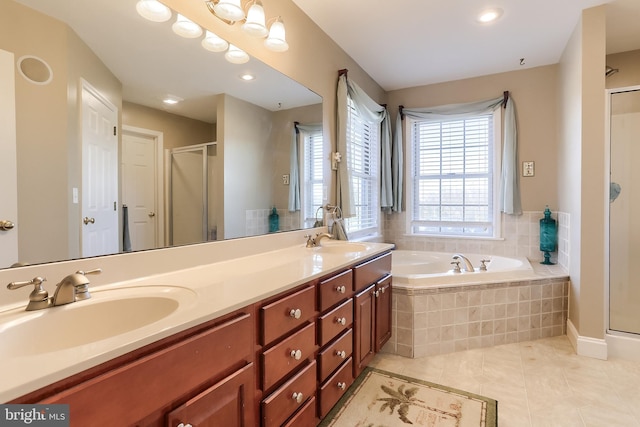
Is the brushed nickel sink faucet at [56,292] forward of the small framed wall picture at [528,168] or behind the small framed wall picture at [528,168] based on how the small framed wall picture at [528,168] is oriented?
forward

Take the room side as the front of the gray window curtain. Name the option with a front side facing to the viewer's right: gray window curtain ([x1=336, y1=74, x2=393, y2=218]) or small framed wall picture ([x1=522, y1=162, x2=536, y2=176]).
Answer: the gray window curtain

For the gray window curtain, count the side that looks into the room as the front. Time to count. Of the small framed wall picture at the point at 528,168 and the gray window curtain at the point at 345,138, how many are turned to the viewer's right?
1

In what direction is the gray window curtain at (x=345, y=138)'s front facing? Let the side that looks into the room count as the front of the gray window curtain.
to the viewer's right

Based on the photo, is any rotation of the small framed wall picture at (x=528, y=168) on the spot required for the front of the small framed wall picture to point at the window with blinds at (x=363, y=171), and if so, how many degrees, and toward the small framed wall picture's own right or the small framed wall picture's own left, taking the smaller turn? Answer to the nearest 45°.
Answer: approximately 45° to the small framed wall picture's own right

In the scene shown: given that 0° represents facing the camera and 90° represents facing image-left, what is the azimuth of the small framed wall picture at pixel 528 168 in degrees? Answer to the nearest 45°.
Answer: approximately 0°

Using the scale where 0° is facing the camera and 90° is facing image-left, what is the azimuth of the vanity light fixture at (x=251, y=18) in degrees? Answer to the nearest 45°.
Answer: approximately 315°

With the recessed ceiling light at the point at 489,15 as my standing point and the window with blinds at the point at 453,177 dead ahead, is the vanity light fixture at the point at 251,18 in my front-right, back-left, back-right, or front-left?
back-left

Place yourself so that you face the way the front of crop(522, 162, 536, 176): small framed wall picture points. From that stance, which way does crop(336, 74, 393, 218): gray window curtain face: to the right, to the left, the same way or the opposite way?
to the left

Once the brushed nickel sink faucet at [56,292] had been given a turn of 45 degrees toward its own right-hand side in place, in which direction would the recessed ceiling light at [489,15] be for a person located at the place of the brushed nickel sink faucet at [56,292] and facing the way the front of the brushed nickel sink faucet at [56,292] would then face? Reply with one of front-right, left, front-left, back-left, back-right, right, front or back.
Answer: left

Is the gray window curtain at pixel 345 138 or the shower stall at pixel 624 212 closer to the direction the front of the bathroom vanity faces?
the shower stall
